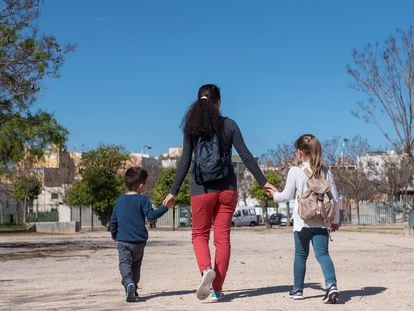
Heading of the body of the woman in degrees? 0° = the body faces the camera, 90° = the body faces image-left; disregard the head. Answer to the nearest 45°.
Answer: approximately 180°

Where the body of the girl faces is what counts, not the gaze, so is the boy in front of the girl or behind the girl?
in front

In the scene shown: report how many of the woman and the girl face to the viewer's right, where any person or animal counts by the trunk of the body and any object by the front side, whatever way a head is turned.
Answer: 0

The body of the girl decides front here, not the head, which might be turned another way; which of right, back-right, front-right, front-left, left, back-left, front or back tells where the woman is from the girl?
front-left

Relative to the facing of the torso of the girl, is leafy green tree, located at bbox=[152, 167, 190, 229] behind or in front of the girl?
in front

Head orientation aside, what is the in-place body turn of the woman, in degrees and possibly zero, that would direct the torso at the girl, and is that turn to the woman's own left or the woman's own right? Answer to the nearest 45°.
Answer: approximately 90° to the woman's own right

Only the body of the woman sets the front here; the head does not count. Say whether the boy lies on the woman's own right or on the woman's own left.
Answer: on the woman's own left

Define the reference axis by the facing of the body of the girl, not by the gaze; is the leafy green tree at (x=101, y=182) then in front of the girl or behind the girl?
in front

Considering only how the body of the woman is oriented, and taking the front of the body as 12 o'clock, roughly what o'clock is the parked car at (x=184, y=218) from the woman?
The parked car is roughly at 12 o'clock from the woman.

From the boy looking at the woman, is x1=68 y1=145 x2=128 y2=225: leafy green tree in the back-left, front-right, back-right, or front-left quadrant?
back-left

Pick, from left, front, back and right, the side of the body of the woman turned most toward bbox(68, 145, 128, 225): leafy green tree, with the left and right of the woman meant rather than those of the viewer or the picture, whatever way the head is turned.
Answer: front

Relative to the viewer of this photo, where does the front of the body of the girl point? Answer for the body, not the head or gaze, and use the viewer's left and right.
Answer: facing away from the viewer and to the left of the viewer

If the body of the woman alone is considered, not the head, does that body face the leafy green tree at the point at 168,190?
yes

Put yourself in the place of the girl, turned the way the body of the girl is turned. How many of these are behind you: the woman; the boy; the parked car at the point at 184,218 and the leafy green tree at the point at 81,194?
0
